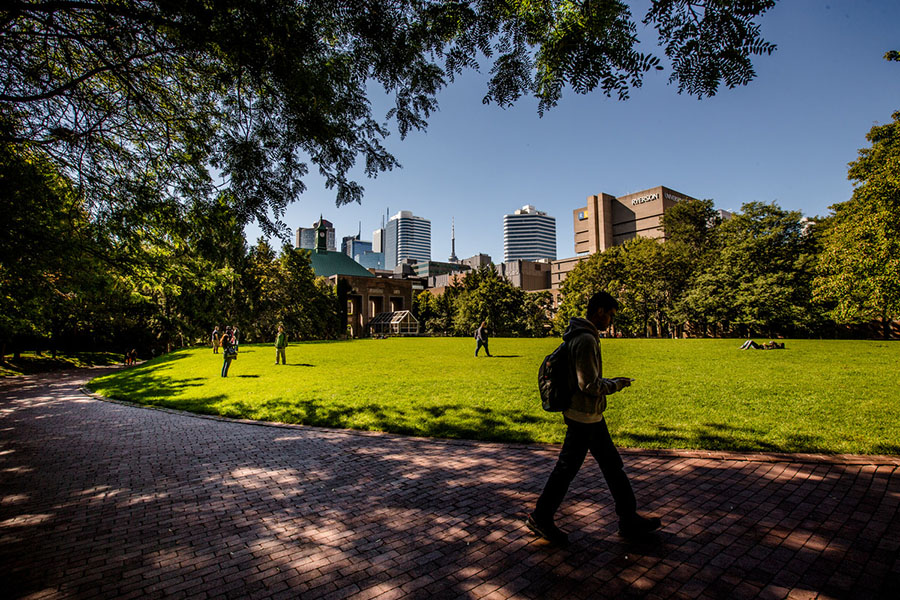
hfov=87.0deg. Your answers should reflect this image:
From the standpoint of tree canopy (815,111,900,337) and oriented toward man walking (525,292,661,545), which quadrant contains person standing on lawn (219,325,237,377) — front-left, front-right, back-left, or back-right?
front-right

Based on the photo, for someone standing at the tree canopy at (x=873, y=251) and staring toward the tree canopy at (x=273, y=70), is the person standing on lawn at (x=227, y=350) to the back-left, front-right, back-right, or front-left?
front-right

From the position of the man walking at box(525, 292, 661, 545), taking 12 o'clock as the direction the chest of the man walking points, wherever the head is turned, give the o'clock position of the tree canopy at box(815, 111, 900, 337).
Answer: The tree canopy is roughly at 10 o'clock from the man walking.

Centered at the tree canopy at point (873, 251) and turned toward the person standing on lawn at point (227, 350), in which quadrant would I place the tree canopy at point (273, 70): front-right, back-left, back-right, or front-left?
front-left

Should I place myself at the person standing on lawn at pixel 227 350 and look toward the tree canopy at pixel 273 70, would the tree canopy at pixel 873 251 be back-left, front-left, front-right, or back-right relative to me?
front-left

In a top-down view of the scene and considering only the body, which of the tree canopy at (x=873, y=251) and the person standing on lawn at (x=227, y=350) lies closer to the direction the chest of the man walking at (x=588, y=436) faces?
the tree canopy

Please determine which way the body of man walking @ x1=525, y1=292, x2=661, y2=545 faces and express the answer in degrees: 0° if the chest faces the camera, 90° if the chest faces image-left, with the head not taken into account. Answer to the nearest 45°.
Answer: approximately 270°

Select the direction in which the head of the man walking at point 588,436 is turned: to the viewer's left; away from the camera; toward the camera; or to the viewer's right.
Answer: to the viewer's right

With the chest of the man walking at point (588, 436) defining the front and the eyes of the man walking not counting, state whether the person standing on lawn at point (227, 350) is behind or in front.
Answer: behind
